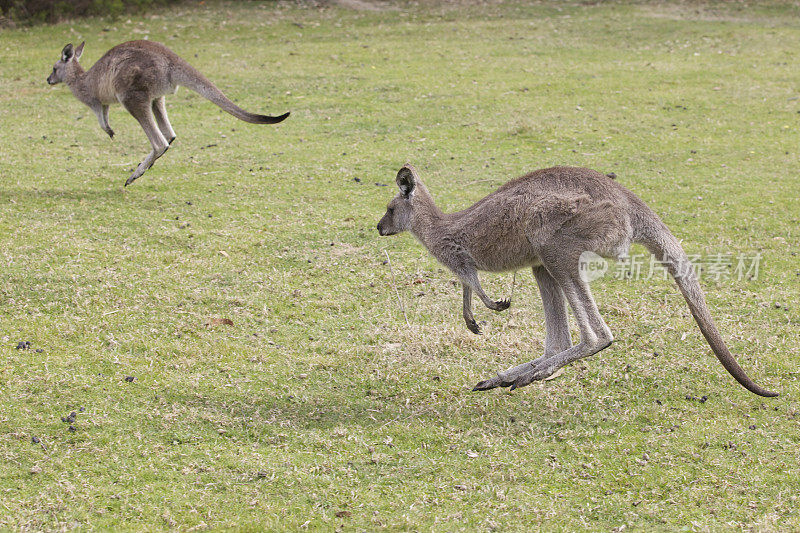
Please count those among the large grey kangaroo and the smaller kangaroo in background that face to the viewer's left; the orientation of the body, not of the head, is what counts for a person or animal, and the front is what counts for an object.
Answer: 2

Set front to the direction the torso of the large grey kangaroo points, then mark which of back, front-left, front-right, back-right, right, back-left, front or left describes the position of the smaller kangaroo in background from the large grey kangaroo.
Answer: front-right

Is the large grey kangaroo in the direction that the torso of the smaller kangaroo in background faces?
no

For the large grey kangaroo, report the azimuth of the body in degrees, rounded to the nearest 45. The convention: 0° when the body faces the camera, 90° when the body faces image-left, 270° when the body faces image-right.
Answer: approximately 90°

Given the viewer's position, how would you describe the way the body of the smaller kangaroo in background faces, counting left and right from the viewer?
facing to the left of the viewer
